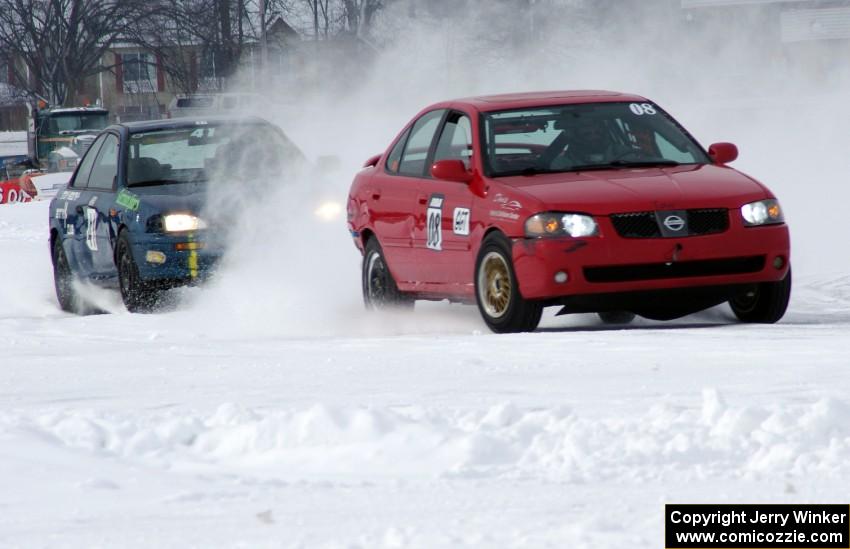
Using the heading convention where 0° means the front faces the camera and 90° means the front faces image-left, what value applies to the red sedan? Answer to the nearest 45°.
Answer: approximately 315°

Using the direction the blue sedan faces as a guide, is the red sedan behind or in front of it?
in front

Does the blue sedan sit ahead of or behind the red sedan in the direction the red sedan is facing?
behind

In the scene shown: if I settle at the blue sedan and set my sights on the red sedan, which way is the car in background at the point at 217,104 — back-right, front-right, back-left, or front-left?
back-left

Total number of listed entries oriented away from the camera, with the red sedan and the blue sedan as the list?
0

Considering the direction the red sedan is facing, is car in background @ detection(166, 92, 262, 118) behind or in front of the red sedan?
behind

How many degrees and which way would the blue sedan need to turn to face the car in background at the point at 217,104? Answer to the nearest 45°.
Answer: approximately 135° to its left

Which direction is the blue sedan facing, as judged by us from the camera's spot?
facing the viewer and to the right of the viewer
